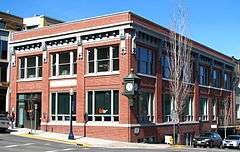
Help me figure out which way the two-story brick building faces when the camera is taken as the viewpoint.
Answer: facing the viewer and to the left of the viewer

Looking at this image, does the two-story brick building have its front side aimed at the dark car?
no

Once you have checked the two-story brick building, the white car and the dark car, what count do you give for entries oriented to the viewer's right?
0

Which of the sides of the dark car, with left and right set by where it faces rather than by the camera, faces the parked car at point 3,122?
front

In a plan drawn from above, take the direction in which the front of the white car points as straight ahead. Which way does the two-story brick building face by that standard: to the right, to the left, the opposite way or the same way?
the same way

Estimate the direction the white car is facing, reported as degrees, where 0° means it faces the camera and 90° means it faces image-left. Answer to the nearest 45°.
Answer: approximately 45°

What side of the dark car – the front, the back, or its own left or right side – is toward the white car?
back

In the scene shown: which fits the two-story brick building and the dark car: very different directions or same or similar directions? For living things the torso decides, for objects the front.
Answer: same or similar directions

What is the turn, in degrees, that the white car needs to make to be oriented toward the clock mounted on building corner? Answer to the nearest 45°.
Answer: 0° — it already faces it
